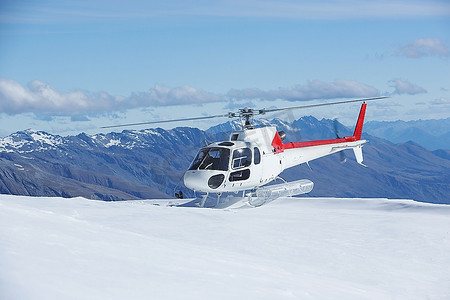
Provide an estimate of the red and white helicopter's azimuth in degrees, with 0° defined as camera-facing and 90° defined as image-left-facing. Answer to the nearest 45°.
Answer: approximately 45°
